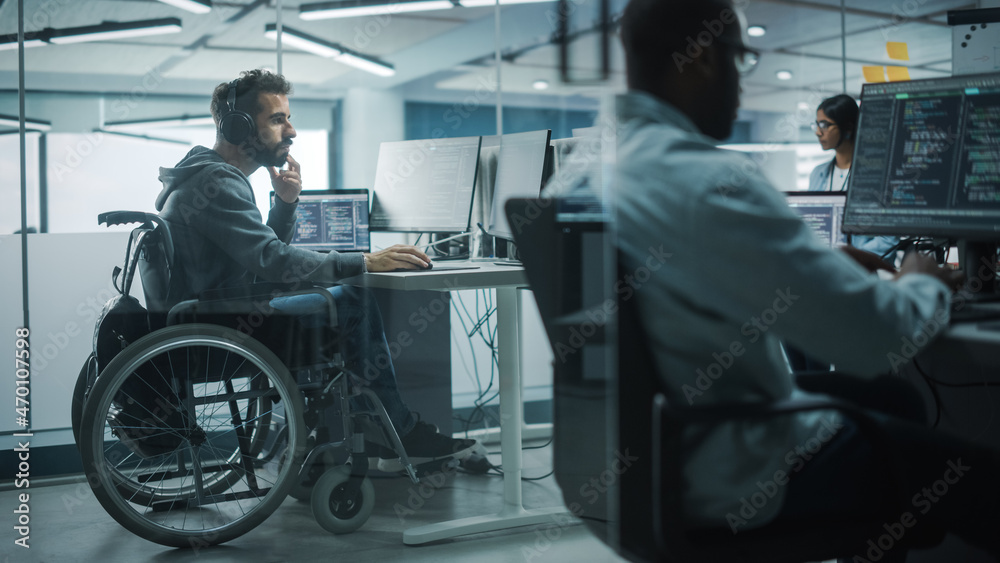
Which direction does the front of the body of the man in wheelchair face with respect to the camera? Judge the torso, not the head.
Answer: to the viewer's right

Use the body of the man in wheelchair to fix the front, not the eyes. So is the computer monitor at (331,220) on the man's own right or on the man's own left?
on the man's own left

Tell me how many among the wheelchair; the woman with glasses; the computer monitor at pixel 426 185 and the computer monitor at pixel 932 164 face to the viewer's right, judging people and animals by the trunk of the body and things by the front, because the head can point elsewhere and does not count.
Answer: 1

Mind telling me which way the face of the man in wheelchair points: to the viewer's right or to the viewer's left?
to the viewer's right

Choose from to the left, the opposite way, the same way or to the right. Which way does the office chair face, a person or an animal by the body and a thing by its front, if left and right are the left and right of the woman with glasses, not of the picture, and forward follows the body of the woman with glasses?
the opposite way

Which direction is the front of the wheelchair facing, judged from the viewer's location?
facing to the right of the viewer

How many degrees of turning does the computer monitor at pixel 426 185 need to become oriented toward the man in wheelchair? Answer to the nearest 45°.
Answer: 0° — it already faces them

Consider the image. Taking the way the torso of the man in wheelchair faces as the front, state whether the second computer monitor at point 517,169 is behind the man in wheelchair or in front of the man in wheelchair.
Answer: in front

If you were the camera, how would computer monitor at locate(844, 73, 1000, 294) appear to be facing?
facing the viewer and to the left of the viewer

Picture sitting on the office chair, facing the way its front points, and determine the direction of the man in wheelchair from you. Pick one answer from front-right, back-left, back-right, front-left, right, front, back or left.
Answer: left

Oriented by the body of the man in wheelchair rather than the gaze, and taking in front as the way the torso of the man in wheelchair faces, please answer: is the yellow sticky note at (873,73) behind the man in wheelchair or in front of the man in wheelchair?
in front

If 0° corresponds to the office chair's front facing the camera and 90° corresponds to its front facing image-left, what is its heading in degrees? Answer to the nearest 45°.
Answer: approximately 225°
